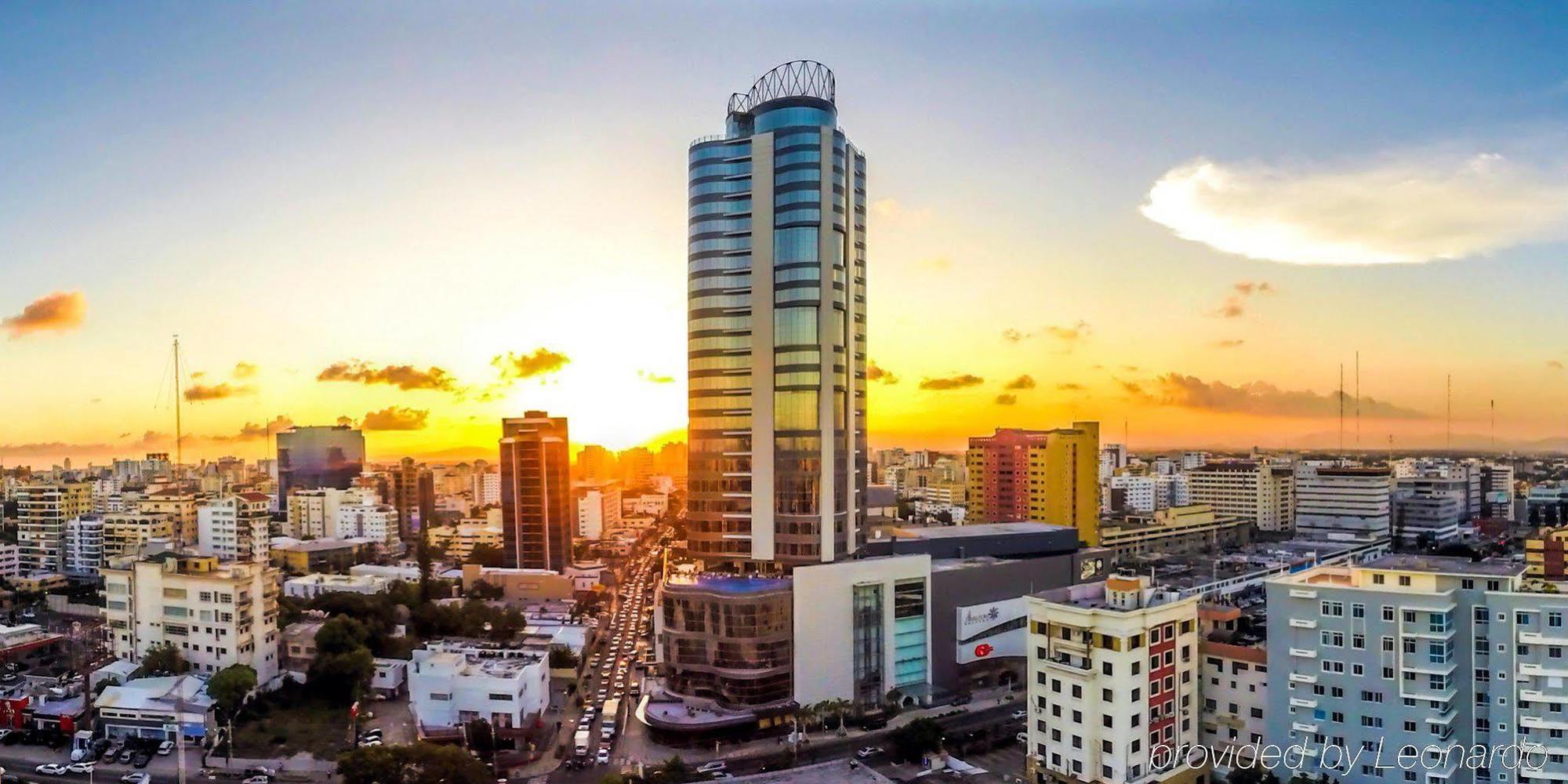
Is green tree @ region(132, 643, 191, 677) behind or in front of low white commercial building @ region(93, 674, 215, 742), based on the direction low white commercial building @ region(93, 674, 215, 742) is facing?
behind

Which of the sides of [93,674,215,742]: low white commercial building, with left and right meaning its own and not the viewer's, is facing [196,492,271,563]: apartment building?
back

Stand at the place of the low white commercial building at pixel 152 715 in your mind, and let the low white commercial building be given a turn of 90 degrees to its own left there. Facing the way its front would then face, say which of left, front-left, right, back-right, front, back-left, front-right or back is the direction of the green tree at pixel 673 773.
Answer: front-right

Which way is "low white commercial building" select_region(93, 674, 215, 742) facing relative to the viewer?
toward the camera

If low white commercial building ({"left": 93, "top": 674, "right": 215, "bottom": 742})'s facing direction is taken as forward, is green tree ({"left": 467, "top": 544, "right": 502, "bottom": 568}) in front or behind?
behind

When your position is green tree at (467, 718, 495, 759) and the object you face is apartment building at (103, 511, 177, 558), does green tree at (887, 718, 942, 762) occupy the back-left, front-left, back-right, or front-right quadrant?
back-right

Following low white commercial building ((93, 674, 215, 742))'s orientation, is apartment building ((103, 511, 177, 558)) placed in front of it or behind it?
behind

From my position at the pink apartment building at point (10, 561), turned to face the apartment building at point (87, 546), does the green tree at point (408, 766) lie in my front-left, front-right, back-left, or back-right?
front-right

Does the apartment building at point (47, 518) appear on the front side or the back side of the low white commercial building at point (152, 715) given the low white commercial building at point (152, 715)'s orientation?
on the back side

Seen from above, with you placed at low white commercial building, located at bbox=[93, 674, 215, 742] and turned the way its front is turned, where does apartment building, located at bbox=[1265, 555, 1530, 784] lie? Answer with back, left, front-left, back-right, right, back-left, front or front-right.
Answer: front-left
